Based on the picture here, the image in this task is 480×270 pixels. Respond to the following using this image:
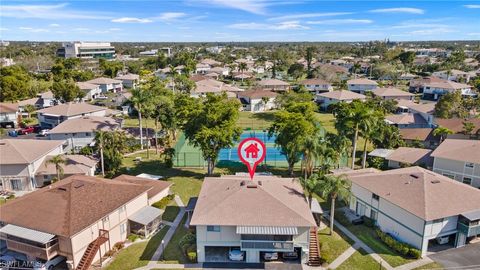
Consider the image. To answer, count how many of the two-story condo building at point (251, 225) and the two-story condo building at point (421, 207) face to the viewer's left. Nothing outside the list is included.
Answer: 0

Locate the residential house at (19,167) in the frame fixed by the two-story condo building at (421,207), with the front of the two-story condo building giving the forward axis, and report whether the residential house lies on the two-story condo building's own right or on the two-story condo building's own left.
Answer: on the two-story condo building's own right

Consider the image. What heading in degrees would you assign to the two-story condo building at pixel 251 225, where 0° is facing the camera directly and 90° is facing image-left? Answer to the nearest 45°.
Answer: approximately 0°

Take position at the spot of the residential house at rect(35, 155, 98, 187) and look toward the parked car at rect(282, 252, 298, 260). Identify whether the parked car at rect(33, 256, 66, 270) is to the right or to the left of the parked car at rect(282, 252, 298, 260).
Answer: right

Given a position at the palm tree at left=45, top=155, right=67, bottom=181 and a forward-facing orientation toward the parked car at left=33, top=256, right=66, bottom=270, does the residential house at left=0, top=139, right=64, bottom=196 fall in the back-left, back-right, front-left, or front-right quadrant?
back-right

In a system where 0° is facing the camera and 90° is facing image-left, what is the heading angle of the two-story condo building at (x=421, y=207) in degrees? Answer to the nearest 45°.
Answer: approximately 315°

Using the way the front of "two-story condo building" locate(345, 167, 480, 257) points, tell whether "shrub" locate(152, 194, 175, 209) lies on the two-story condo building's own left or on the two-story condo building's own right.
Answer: on the two-story condo building's own right

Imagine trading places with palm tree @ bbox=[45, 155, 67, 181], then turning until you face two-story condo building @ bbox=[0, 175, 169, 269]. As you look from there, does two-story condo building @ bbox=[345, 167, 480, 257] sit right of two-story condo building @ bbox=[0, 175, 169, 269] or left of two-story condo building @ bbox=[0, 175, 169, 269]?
left

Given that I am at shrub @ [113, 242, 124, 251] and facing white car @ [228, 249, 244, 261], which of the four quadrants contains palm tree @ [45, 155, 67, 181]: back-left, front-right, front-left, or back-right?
back-left

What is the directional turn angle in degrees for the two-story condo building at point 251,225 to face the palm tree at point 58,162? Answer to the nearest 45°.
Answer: approximately 135° to its right

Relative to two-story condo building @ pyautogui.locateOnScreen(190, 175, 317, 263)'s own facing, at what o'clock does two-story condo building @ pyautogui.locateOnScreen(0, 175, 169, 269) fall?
two-story condo building @ pyautogui.locateOnScreen(0, 175, 169, 269) is roughly at 3 o'clock from two-story condo building @ pyautogui.locateOnScreen(190, 175, 317, 263).

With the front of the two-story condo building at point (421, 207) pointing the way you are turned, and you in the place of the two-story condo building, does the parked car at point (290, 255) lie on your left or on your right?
on your right
